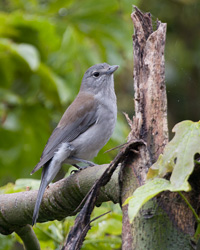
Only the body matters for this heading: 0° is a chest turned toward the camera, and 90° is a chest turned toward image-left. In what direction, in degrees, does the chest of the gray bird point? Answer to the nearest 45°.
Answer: approximately 270°

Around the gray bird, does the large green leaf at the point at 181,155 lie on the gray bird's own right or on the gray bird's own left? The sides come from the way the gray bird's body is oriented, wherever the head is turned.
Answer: on the gray bird's own right

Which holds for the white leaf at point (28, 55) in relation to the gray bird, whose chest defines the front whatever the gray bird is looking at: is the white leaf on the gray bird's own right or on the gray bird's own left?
on the gray bird's own left
